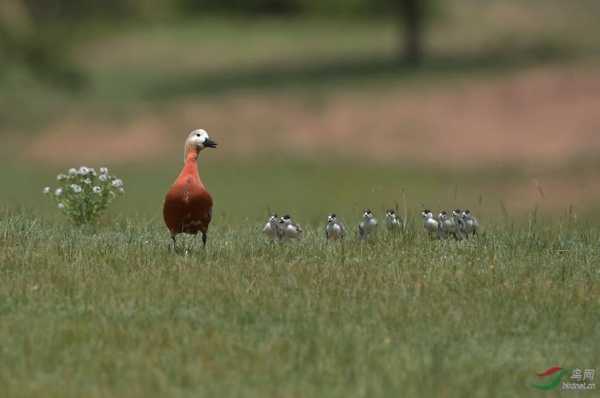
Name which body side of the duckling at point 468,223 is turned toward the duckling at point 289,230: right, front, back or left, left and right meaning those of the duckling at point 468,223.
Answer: front

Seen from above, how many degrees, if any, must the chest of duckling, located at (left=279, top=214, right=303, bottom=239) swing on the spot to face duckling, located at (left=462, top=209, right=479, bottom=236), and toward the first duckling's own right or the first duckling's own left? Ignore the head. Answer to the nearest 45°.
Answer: approximately 135° to the first duckling's own left

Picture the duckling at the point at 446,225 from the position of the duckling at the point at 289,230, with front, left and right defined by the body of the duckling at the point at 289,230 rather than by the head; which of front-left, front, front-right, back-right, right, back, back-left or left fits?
back-left

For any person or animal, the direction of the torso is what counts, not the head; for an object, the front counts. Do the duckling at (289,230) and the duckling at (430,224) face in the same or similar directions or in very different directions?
same or similar directions

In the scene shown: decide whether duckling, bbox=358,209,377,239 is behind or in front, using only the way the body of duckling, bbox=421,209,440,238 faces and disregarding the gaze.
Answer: in front

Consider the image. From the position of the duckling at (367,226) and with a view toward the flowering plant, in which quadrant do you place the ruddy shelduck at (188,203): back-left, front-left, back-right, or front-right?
front-left

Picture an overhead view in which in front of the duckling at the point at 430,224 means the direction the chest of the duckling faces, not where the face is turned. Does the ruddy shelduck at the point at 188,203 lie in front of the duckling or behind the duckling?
in front

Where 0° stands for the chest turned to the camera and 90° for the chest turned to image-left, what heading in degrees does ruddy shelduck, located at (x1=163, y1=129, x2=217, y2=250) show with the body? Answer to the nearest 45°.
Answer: approximately 0°

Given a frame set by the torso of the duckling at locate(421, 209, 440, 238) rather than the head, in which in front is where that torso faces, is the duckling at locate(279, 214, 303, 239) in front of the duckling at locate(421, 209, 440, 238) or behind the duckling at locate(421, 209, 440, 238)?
in front
